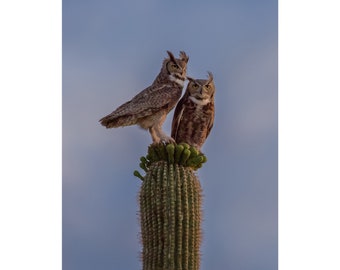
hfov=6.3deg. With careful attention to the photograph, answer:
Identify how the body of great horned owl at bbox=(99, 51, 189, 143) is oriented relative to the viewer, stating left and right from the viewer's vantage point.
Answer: facing to the right of the viewer
